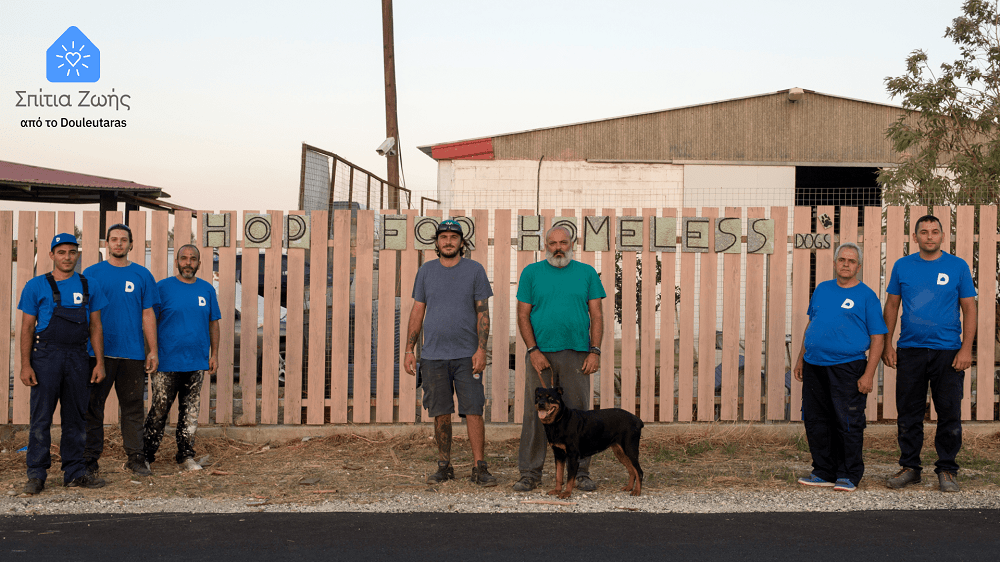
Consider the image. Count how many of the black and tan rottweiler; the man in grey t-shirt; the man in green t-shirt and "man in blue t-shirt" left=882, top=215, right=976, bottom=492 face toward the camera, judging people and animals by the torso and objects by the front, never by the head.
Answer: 3

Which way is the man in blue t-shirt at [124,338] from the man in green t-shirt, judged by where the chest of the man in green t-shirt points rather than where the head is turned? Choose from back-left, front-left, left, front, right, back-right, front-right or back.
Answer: right

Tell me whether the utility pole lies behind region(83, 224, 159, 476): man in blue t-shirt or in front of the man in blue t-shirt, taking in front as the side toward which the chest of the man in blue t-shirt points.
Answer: behind

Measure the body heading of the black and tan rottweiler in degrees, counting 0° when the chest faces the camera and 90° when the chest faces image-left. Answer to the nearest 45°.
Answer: approximately 90°

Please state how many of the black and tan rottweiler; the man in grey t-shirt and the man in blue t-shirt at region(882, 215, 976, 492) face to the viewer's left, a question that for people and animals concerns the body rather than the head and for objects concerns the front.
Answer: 1

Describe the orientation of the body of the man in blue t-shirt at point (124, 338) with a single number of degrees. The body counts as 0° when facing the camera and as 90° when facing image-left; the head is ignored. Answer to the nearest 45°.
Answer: approximately 0°

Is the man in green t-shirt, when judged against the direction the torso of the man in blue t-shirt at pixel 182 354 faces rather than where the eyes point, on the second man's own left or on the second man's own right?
on the second man's own left

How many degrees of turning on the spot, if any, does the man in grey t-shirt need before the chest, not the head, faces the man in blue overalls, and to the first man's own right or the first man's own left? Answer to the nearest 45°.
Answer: approximately 90° to the first man's own right

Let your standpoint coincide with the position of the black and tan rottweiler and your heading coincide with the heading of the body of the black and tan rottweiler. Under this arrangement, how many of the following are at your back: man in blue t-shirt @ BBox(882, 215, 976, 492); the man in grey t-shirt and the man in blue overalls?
1

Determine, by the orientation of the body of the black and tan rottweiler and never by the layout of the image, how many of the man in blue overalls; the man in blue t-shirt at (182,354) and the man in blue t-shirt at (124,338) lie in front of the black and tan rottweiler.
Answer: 3

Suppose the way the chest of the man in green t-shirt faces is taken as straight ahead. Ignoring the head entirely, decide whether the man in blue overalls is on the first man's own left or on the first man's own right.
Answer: on the first man's own right

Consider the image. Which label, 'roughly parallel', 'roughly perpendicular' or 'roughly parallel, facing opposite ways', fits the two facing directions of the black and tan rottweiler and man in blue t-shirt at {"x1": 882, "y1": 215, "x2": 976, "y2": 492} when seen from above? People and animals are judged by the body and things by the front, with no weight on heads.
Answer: roughly perpendicular

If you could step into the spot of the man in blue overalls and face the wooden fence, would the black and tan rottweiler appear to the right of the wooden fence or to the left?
right

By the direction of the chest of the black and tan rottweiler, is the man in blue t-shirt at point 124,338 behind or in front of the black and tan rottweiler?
in front
